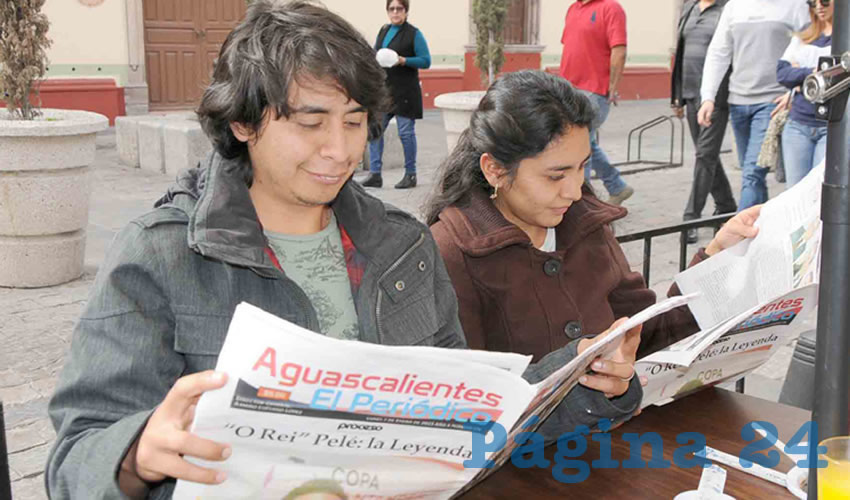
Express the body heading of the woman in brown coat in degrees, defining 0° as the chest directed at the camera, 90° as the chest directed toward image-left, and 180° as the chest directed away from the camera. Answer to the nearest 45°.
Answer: approximately 315°

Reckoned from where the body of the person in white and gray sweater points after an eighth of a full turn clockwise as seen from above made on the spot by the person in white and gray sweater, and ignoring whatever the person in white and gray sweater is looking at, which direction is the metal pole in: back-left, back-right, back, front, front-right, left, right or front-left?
front-left

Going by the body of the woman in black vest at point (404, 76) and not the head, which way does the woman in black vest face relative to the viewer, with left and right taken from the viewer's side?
facing the viewer and to the left of the viewer

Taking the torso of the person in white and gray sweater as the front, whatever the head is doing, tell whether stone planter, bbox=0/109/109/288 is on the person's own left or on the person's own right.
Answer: on the person's own right

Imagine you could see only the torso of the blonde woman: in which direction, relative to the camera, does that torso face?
toward the camera

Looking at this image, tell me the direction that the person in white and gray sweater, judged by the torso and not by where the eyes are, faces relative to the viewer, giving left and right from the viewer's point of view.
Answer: facing the viewer

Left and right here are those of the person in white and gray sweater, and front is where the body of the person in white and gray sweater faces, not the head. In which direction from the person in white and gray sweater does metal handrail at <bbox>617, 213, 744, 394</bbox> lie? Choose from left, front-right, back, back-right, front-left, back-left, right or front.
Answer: front

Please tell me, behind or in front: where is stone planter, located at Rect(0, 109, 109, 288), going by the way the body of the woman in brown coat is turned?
behind

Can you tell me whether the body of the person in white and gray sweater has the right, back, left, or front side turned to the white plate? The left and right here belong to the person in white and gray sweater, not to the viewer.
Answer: front

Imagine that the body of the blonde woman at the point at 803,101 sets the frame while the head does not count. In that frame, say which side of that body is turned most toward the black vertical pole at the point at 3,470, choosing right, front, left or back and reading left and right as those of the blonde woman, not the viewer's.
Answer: front

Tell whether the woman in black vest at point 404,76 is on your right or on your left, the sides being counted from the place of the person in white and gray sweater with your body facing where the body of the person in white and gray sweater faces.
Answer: on your right

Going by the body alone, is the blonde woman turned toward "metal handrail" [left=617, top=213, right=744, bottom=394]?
yes

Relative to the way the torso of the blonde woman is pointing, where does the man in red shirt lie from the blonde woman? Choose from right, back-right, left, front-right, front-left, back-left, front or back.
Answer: back-right

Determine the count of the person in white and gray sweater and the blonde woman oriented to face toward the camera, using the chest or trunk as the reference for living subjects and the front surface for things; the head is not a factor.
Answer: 2

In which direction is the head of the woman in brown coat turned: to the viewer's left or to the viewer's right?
to the viewer's right

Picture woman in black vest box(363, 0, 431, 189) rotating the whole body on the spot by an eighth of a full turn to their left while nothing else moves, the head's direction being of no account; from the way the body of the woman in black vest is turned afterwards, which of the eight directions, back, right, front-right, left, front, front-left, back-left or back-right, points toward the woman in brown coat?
front

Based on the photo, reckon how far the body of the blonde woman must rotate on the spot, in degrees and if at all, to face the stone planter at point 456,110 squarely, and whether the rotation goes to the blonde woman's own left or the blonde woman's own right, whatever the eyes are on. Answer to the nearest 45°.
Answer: approximately 135° to the blonde woman's own right
